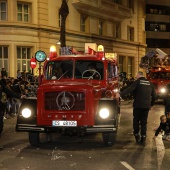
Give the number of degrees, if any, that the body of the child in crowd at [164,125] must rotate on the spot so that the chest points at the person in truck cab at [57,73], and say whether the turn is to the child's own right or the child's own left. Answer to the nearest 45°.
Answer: approximately 45° to the child's own right

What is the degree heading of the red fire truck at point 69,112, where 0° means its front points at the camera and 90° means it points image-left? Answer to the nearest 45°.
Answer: approximately 0°

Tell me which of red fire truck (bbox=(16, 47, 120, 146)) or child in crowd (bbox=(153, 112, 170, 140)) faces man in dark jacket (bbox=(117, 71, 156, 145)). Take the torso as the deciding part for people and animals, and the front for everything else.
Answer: the child in crowd

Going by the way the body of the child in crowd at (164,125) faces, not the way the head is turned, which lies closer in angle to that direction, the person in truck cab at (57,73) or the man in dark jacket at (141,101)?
the man in dark jacket

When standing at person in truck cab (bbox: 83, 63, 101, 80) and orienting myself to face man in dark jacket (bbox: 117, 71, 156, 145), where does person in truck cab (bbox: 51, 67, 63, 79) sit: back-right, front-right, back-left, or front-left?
back-right
